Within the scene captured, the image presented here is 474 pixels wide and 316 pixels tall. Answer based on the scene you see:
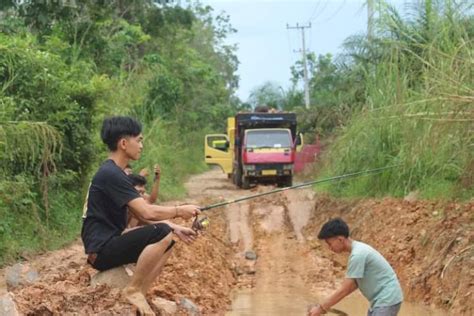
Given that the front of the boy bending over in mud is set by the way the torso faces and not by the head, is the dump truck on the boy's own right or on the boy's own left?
on the boy's own right

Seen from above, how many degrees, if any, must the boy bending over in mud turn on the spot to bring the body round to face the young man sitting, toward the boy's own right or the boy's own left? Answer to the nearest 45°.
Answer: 0° — they already face them

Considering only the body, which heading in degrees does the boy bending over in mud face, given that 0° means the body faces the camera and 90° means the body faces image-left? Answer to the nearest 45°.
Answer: approximately 90°

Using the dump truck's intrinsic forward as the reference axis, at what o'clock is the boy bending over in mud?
The boy bending over in mud is roughly at 12 o'clock from the dump truck.

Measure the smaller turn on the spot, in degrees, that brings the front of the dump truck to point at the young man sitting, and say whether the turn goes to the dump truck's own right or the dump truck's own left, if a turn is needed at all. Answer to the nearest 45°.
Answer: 0° — it already faces them

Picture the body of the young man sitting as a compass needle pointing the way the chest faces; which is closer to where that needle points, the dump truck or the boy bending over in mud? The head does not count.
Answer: the boy bending over in mud

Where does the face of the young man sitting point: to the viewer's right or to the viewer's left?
to the viewer's right

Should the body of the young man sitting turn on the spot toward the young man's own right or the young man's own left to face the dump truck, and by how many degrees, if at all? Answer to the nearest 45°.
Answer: approximately 90° to the young man's own left

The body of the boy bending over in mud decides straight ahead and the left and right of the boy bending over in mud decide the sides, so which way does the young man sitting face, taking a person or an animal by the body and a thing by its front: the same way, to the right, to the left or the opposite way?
the opposite way

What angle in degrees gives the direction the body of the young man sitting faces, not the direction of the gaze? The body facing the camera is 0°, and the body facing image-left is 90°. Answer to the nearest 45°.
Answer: approximately 270°

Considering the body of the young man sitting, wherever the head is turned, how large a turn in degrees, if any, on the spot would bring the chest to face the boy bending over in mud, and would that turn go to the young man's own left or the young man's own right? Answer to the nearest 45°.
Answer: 0° — they already face them

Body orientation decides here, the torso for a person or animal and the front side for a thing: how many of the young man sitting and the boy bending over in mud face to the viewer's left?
1
